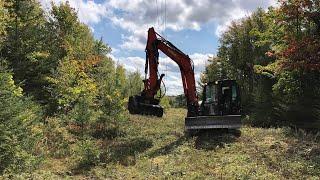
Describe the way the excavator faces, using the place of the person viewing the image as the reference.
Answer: facing the viewer and to the left of the viewer

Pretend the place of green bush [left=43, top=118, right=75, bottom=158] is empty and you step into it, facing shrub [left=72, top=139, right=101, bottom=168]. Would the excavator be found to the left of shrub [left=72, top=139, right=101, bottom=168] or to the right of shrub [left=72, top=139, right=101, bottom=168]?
left

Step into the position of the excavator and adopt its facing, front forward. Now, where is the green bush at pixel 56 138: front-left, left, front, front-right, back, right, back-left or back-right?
front-right

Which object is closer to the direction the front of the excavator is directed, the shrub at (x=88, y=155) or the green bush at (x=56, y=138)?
the shrub

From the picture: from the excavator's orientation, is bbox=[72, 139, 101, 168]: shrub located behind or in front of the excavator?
in front

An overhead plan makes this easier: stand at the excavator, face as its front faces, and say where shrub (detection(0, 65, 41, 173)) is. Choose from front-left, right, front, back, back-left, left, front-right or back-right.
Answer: front
